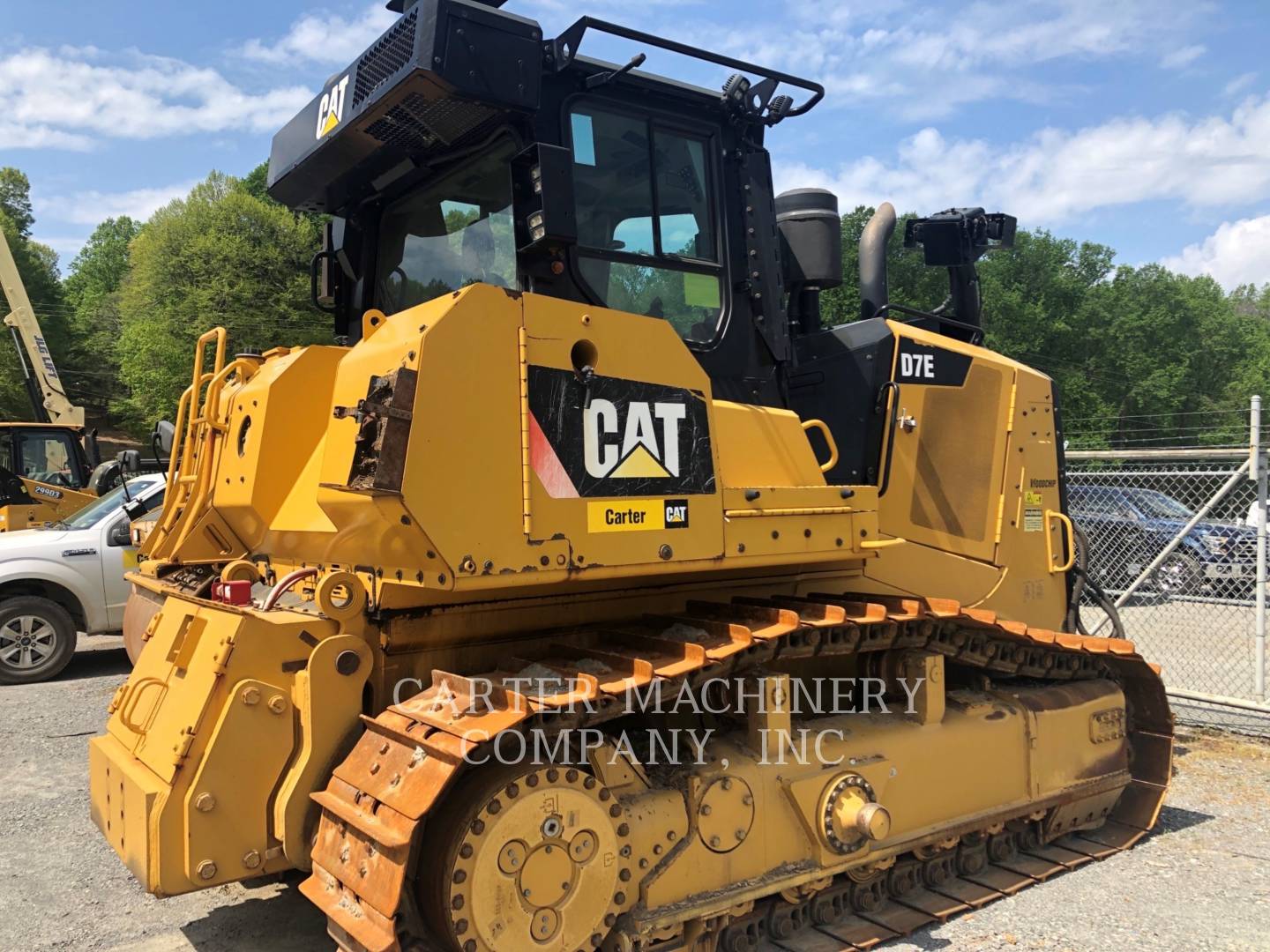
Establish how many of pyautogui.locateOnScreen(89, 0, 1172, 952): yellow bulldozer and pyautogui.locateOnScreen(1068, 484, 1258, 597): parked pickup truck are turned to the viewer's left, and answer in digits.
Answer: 0

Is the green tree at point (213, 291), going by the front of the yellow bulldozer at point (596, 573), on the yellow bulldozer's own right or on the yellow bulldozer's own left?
on the yellow bulldozer's own left

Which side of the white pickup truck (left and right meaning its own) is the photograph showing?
left

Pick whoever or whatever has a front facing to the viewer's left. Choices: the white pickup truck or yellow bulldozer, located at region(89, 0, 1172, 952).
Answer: the white pickup truck

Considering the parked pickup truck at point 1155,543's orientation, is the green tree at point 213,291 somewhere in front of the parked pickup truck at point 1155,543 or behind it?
behind

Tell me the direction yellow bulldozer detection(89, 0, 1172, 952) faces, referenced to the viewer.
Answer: facing away from the viewer and to the right of the viewer

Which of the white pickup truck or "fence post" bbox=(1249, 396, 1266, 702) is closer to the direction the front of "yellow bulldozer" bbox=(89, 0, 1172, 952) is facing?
the fence post

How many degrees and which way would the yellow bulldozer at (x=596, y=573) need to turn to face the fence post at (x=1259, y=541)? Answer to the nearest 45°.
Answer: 0° — it already faces it

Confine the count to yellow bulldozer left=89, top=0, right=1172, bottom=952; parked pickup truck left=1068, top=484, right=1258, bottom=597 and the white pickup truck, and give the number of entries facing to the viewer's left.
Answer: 1

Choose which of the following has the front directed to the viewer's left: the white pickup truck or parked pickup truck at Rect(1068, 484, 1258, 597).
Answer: the white pickup truck

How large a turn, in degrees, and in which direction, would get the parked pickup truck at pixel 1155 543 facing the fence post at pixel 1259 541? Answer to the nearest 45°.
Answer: approximately 45° to its right

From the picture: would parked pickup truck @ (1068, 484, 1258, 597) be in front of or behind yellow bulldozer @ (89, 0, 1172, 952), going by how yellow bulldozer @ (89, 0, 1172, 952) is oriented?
in front

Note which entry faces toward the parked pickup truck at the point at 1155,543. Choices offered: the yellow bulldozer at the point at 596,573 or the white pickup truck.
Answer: the yellow bulldozer

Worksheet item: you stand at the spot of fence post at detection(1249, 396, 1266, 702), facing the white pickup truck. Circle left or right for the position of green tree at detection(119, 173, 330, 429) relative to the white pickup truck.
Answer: right
